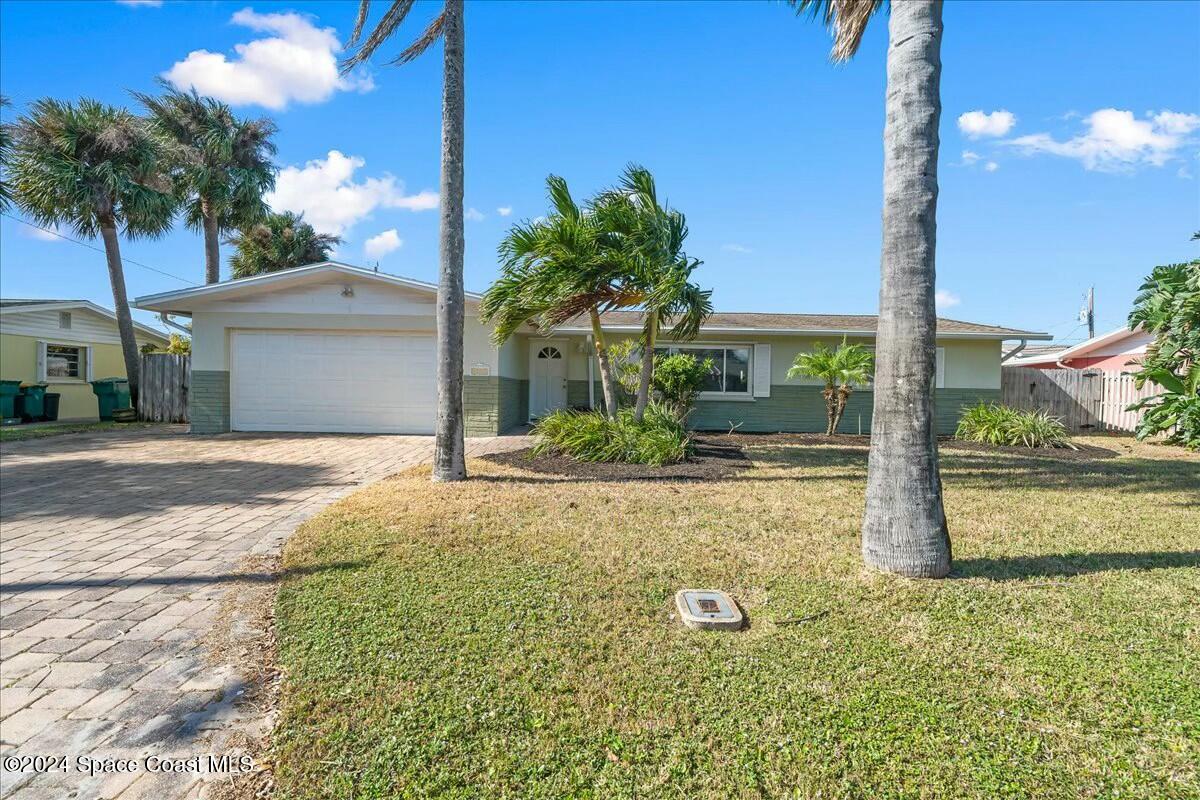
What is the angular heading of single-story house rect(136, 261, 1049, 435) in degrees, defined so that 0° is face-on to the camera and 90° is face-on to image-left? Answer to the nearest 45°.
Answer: approximately 0°

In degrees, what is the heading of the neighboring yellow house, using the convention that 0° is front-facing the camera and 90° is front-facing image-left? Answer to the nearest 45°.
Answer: approximately 0°

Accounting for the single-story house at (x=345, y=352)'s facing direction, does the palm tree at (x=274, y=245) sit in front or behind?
behind

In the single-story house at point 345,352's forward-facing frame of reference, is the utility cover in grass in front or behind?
in front

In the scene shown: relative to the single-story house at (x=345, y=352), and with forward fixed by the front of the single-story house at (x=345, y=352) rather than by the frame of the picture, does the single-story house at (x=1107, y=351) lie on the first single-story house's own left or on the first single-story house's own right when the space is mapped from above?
on the first single-story house's own left

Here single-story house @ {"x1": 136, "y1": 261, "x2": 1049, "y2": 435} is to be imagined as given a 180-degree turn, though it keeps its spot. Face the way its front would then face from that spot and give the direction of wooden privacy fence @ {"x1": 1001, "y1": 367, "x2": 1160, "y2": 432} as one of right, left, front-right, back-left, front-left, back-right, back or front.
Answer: right

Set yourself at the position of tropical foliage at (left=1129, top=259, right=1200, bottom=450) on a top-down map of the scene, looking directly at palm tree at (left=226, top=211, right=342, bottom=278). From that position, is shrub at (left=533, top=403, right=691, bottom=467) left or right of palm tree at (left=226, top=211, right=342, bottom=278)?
left

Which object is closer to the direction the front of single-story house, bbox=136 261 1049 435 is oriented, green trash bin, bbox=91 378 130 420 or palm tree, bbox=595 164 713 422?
the palm tree

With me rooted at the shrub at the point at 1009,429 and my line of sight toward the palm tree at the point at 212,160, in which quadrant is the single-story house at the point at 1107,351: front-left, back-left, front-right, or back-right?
back-right

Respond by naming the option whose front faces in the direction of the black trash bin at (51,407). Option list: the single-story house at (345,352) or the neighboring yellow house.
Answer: the neighboring yellow house

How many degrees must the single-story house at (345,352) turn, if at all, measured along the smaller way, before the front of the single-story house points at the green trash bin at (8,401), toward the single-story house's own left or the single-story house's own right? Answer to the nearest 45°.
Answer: approximately 90° to the single-story house's own right

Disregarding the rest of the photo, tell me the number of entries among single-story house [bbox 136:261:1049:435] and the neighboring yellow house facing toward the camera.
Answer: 2
